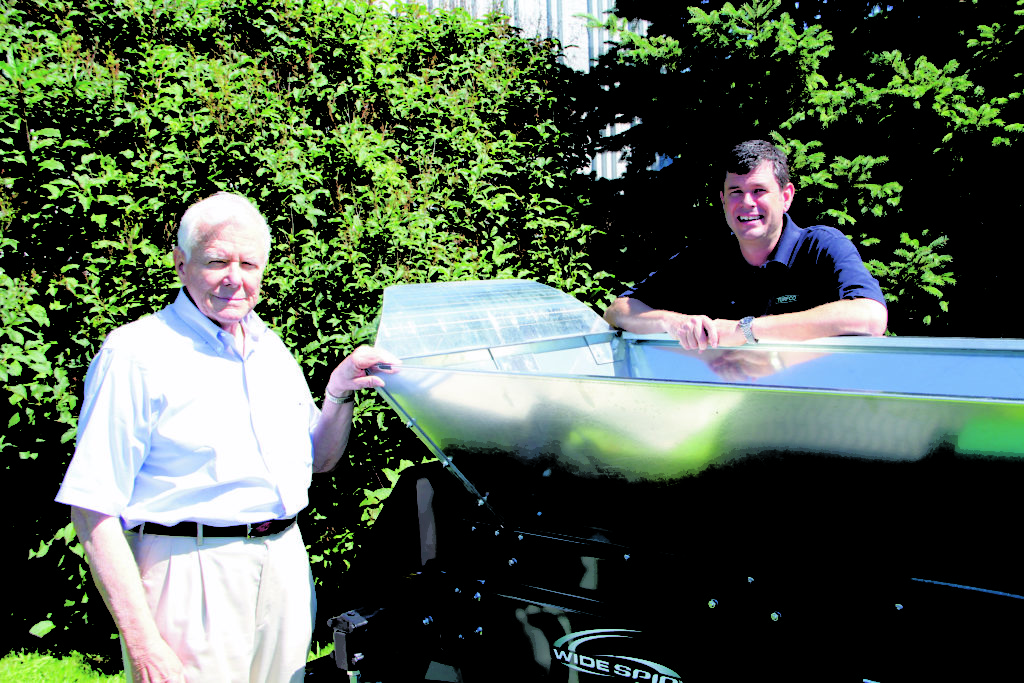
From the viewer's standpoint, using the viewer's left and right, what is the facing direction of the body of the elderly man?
facing the viewer and to the right of the viewer
